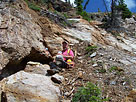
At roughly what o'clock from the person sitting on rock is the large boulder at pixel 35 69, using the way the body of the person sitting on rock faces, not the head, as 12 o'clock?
The large boulder is roughly at 1 o'clock from the person sitting on rock.

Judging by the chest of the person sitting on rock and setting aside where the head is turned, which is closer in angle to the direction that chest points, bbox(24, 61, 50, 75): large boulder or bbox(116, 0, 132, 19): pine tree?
the large boulder

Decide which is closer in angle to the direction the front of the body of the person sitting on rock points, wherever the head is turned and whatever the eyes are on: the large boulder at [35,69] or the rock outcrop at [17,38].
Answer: the large boulder

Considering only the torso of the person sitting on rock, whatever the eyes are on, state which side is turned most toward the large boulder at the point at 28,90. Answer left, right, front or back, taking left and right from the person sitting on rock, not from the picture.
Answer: front

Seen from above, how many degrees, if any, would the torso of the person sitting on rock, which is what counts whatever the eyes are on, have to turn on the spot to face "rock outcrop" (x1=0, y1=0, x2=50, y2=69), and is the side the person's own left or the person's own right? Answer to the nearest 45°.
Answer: approximately 90° to the person's own right

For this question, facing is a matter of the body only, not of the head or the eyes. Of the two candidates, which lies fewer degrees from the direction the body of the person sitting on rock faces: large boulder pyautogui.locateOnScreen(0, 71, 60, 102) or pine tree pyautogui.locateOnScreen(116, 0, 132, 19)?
the large boulder

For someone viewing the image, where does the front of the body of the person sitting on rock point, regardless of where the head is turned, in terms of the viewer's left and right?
facing the viewer and to the left of the viewer

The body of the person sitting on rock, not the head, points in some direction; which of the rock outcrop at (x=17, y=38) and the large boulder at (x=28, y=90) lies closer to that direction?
the large boulder

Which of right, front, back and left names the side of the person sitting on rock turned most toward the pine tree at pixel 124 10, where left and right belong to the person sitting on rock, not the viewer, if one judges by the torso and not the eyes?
back

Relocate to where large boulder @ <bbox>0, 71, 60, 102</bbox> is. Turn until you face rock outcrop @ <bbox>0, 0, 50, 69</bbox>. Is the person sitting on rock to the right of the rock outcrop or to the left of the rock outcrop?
right

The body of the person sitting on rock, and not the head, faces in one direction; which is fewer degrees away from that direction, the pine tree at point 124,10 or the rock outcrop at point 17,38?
the rock outcrop

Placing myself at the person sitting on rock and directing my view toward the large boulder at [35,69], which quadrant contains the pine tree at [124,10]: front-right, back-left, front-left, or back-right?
back-right
